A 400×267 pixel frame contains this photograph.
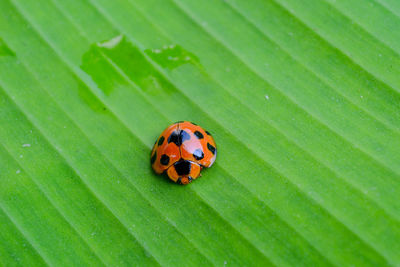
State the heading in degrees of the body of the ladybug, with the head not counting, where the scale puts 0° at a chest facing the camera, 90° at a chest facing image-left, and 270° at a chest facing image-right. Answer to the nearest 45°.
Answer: approximately 0°
